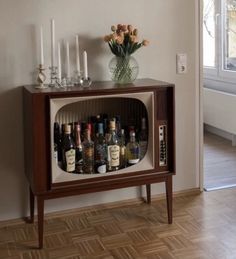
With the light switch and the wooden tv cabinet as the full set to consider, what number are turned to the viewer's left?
0

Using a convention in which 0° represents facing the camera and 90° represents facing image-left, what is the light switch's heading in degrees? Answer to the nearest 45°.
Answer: approximately 315°

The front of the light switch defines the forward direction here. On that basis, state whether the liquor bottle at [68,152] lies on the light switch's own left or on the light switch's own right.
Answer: on the light switch's own right

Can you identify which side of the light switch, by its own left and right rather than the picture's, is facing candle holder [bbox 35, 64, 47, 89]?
right

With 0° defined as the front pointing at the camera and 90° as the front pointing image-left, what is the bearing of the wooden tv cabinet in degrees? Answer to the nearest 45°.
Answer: approximately 315°

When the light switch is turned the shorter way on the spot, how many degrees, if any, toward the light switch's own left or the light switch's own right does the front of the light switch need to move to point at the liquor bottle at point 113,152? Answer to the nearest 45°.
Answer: approximately 90° to the light switch's own right

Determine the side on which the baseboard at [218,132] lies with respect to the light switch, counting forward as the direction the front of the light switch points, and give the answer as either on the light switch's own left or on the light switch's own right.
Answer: on the light switch's own left
